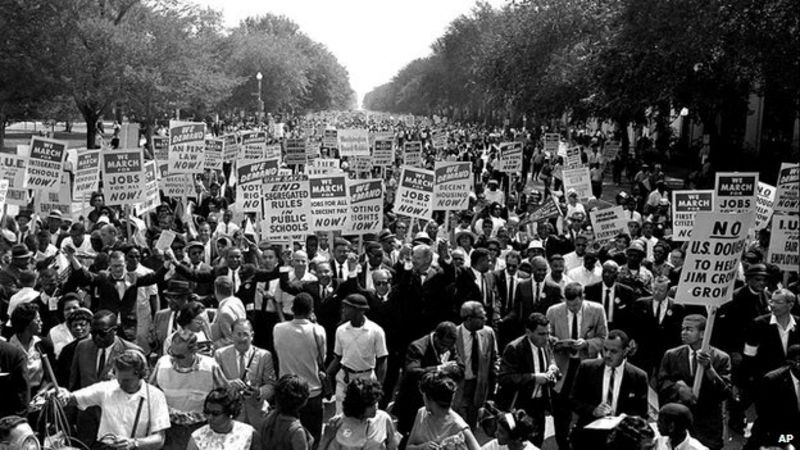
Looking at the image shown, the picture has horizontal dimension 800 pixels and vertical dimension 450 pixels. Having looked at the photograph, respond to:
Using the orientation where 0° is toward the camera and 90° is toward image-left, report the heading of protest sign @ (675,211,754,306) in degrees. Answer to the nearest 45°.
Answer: approximately 0°

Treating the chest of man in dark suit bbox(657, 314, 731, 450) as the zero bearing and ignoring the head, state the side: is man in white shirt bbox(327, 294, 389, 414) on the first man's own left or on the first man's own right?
on the first man's own right

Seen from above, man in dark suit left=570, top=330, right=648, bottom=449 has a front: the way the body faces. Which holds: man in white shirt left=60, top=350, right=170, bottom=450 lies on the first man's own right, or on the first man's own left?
on the first man's own right

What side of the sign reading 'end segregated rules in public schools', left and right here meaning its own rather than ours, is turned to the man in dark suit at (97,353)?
front

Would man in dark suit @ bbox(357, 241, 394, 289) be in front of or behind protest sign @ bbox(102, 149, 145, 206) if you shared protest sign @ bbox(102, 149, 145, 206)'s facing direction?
in front

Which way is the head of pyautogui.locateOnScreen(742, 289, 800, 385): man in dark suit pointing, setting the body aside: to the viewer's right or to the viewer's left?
to the viewer's left

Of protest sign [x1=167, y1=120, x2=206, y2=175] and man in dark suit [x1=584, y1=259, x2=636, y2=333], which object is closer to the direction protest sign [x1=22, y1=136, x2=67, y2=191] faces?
the man in dark suit
